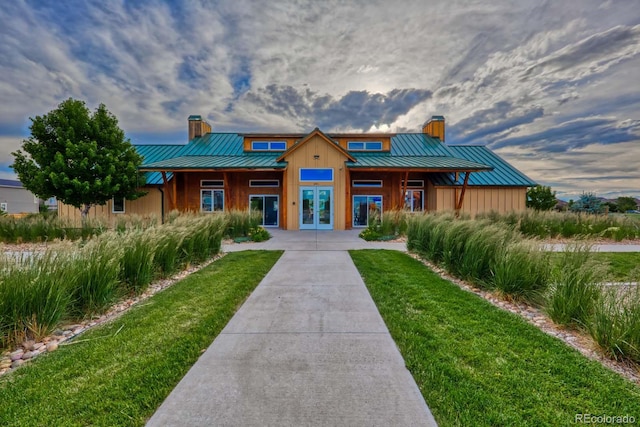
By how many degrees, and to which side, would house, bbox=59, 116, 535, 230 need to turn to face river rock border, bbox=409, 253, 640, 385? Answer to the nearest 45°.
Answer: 0° — it already faces it

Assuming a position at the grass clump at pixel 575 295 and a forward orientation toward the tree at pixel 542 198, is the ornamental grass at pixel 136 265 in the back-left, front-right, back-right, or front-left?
back-left

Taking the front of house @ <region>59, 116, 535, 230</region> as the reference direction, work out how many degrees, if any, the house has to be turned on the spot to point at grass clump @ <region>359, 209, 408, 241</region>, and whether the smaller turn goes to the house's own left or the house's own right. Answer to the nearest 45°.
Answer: approximately 45° to the house's own left

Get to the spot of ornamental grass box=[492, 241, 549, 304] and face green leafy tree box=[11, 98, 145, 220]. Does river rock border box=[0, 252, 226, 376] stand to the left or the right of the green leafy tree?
left

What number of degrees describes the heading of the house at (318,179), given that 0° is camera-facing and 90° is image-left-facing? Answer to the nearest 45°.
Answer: approximately 0°

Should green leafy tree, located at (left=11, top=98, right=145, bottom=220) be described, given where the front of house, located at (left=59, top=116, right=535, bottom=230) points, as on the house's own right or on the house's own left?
on the house's own right

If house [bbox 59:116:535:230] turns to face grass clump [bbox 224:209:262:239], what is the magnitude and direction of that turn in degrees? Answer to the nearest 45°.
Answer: approximately 45° to its right

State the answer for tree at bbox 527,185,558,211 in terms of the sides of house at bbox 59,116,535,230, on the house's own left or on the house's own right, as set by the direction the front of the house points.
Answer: on the house's own left

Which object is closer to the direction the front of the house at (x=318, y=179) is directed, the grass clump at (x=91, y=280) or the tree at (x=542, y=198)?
the grass clump

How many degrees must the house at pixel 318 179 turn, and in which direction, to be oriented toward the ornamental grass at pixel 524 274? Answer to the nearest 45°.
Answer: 0° — it already faces it

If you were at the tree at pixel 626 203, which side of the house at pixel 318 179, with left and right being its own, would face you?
left

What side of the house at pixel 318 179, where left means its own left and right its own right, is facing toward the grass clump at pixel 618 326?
front

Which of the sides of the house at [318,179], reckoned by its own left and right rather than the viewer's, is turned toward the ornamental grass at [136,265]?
front
